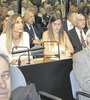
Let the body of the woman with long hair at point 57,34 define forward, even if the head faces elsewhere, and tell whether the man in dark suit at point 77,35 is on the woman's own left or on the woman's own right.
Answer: on the woman's own left

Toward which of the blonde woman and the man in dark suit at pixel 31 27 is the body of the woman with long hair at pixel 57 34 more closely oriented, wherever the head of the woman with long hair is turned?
the blonde woman

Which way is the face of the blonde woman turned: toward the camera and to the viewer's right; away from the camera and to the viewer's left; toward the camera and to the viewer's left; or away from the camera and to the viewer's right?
toward the camera and to the viewer's right

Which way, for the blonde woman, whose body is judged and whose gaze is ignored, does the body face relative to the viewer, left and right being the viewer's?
facing the viewer and to the right of the viewer

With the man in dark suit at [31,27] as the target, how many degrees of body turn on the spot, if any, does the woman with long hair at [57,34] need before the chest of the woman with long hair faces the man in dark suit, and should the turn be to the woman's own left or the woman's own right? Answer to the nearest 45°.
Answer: approximately 135° to the woman's own right

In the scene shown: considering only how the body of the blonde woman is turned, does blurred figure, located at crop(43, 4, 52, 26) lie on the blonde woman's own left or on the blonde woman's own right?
on the blonde woman's own left

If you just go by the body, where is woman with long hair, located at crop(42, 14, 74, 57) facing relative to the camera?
toward the camera
